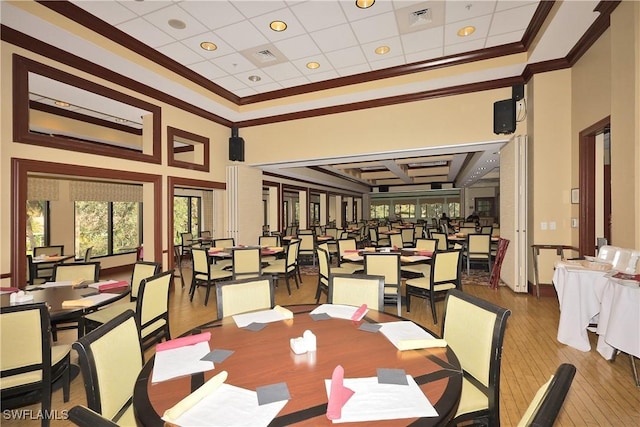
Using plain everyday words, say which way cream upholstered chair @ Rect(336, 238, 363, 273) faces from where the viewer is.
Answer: facing the viewer and to the right of the viewer

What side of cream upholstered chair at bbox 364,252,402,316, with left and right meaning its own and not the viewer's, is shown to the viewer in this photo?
back

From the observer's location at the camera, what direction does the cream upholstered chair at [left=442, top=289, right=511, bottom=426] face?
facing the viewer and to the left of the viewer

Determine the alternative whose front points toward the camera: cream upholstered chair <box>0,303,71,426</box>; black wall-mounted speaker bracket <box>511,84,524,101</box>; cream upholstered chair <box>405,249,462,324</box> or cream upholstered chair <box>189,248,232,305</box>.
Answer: the black wall-mounted speaker bracket

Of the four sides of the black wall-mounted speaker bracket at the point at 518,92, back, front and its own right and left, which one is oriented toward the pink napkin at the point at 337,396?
front

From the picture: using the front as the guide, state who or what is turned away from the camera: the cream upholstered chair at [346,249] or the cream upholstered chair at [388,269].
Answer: the cream upholstered chair at [388,269]

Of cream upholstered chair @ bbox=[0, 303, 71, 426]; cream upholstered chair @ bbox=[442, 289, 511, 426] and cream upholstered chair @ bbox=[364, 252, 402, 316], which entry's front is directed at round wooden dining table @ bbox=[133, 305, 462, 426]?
cream upholstered chair @ bbox=[442, 289, 511, 426]

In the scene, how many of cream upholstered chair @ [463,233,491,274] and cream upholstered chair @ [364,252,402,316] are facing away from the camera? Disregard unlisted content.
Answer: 2

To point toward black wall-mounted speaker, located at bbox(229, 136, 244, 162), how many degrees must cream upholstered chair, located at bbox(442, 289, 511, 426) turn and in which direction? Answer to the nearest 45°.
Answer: approximately 90° to its right

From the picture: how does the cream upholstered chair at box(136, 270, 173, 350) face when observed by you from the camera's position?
facing away from the viewer and to the left of the viewer

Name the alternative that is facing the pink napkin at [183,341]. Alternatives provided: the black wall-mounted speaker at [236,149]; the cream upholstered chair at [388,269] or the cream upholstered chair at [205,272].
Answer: the black wall-mounted speaker

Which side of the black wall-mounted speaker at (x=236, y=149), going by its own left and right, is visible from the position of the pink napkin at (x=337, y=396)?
front

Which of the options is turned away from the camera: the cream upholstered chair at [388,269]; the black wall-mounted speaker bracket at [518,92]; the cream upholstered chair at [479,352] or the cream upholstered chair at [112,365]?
the cream upholstered chair at [388,269]
